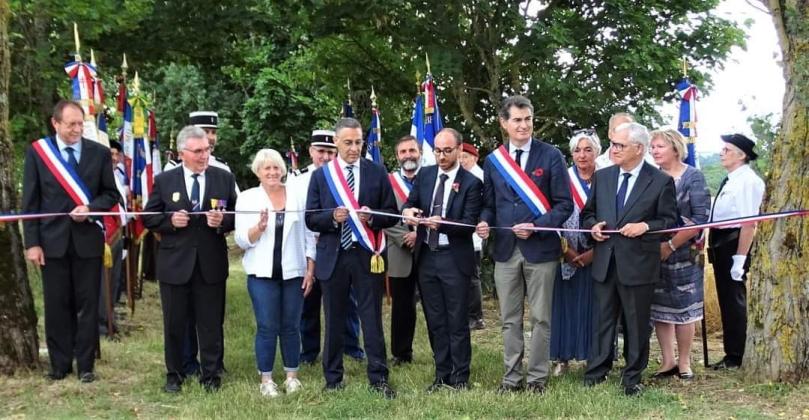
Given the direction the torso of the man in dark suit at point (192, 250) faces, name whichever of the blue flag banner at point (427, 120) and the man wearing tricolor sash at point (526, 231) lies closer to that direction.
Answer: the man wearing tricolor sash

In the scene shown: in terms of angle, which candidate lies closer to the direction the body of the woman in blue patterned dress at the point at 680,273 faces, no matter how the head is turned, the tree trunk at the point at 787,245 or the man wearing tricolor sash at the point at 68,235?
the man wearing tricolor sash

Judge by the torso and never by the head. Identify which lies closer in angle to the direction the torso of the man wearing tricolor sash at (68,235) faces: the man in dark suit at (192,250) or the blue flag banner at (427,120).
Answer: the man in dark suit

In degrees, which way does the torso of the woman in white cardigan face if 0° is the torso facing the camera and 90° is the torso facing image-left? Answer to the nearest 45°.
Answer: approximately 0°

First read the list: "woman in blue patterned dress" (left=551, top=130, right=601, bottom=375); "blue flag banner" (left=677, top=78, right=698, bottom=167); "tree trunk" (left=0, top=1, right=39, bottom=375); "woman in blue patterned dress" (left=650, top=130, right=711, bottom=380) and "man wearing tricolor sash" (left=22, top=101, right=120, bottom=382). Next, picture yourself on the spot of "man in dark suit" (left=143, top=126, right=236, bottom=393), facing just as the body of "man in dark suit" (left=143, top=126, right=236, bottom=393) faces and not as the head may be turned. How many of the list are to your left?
3

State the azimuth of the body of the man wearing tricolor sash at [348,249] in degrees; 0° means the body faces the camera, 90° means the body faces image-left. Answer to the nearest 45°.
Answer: approximately 0°
